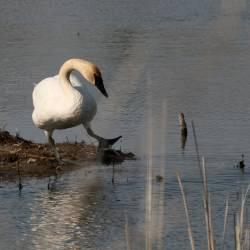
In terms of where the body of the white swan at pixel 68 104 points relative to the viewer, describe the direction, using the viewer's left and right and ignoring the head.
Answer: facing the viewer and to the right of the viewer
